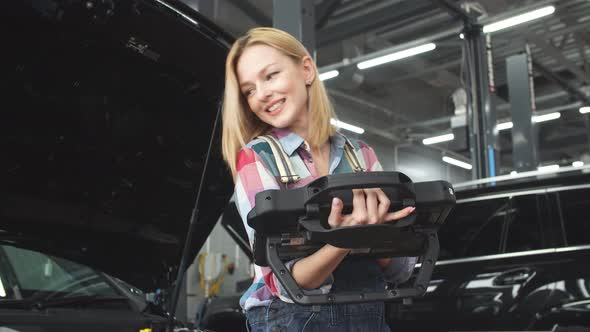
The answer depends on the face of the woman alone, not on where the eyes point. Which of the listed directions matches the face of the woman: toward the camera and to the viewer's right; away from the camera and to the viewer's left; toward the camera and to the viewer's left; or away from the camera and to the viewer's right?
toward the camera and to the viewer's left

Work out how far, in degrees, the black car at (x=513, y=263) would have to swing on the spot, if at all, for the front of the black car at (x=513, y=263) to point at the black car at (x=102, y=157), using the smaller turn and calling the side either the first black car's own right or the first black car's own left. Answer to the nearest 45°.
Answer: approximately 45° to the first black car's own left

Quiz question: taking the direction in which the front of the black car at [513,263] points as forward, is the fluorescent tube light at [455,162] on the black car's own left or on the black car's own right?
on the black car's own right

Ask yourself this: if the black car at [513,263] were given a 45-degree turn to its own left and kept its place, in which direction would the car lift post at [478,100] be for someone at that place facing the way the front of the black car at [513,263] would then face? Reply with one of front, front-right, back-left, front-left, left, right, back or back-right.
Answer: back-right

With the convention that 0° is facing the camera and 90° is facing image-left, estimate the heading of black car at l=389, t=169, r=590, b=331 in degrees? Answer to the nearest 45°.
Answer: approximately 90°

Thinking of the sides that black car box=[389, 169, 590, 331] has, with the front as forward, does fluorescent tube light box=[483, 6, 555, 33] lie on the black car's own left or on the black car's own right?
on the black car's own right
